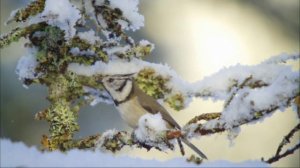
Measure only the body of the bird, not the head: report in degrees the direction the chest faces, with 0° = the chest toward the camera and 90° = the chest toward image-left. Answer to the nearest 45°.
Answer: approximately 90°
